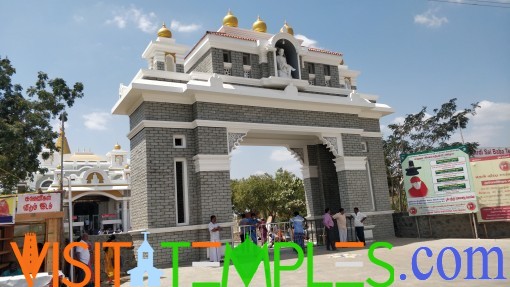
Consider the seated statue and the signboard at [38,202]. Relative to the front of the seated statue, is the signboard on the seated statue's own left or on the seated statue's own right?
on the seated statue's own right

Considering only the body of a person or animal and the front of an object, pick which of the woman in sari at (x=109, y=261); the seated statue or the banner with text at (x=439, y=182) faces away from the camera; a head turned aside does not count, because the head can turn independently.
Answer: the woman in sari

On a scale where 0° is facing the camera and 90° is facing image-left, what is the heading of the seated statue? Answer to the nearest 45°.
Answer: approximately 315°

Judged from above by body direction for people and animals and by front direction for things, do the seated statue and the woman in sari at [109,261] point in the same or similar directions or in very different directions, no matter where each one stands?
very different directions

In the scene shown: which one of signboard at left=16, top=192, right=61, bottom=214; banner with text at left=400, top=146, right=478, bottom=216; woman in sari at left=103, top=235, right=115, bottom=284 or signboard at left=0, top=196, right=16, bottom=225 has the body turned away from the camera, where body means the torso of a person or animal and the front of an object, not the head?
the woman in sari

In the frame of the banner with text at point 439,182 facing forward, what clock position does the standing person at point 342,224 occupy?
The standing person is roughly at 2 o'clock from the banner with text.

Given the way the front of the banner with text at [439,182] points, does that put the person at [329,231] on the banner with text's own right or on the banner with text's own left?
on the banner with text's own right

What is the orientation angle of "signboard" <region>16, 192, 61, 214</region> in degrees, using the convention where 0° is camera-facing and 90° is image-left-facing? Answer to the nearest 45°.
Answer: approximately 0°

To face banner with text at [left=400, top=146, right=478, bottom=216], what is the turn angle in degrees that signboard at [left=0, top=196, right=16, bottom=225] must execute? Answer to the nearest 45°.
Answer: approximately 90° to its left
